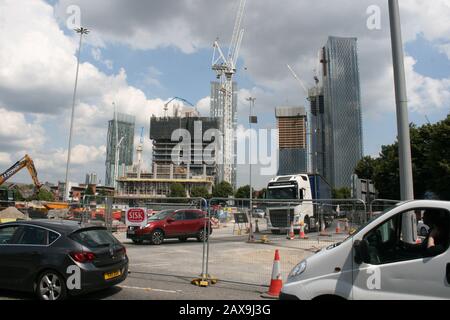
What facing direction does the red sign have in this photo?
toward the camera

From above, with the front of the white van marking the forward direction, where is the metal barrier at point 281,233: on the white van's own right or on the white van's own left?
on the white van's own right

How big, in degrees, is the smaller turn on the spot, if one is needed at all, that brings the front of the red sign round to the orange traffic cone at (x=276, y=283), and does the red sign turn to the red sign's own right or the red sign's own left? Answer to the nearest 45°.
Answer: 0° — it already faces it

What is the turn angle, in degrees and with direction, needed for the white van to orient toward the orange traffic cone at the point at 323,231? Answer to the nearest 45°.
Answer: approximately 90° to its right

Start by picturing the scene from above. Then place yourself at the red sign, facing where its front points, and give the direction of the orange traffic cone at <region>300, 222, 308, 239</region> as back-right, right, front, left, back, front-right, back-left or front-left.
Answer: back-left

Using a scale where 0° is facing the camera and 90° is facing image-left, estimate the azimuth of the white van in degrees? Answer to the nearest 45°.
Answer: approximately 90°

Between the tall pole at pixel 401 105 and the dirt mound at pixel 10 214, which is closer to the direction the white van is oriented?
the dirt mound

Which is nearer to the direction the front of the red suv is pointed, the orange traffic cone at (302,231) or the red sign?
the red sign

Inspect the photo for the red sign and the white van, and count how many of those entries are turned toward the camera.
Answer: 1

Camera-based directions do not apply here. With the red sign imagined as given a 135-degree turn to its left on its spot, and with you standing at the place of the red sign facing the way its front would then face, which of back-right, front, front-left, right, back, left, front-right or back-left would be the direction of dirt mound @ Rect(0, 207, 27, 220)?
left
